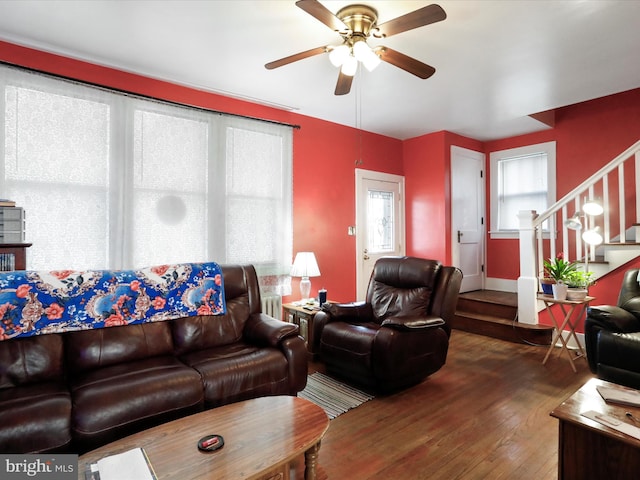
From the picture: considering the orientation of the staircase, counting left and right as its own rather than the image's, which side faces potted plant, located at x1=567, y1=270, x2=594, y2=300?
left

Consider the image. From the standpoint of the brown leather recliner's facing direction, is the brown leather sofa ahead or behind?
ahead

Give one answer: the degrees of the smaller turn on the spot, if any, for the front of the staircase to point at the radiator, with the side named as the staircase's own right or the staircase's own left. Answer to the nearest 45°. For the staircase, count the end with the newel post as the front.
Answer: approximately 45° to the staircase's own left

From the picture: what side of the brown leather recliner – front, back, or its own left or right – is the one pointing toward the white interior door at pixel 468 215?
back

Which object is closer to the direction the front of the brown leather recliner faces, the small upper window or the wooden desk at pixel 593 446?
the wooden desk

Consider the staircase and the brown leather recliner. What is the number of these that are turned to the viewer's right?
0

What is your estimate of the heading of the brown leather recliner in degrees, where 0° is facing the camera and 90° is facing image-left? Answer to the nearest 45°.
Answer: approximately 45°

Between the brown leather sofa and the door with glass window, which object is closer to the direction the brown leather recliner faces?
the brown leather sofa

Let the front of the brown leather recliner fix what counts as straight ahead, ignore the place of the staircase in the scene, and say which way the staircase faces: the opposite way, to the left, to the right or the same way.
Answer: to the right

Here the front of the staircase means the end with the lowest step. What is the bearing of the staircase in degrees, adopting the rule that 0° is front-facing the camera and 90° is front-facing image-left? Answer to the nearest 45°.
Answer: approximately 90°

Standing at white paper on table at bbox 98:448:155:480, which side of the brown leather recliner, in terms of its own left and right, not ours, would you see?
front
